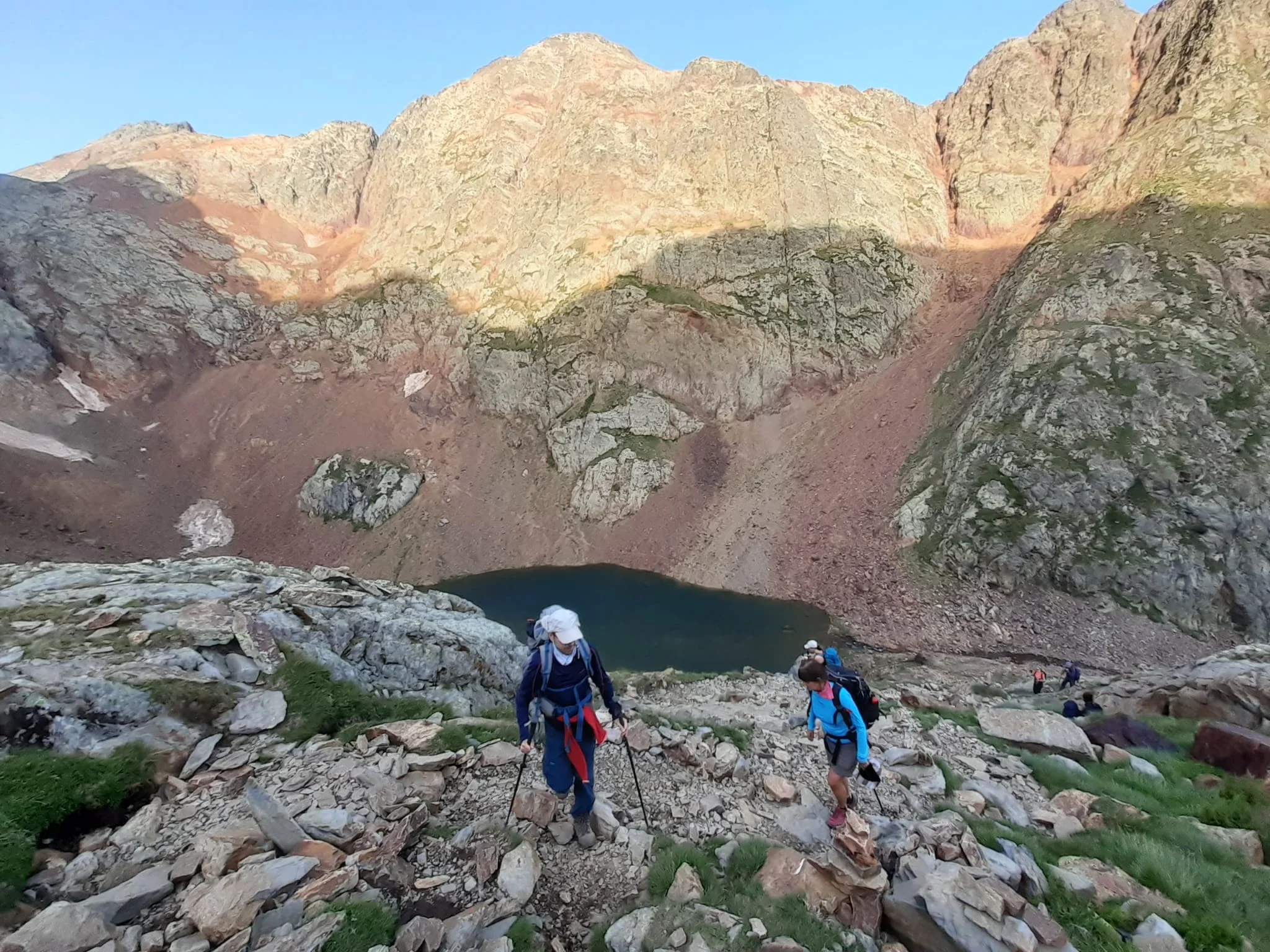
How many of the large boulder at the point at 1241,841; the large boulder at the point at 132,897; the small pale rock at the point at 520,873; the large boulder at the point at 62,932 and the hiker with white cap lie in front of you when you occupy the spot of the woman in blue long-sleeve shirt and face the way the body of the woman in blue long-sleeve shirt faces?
4

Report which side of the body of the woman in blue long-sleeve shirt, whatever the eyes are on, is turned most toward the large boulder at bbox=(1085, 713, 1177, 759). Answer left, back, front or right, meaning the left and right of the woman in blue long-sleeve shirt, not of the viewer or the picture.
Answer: back

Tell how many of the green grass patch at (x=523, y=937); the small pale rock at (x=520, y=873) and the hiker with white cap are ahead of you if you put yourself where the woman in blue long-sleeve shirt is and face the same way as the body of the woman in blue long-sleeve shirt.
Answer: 3

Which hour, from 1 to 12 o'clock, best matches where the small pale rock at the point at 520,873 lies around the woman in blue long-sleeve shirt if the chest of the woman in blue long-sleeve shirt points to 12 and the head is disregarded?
The small pale rock is roughly at 12 o'clock from the woman in blue long-sleeve shirt.

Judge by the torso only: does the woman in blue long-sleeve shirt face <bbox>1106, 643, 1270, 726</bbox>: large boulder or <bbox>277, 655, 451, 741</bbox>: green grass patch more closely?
the green grass patch

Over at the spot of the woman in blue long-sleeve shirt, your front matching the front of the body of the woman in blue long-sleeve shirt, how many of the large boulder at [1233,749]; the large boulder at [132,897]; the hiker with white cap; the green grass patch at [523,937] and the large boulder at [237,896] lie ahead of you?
4

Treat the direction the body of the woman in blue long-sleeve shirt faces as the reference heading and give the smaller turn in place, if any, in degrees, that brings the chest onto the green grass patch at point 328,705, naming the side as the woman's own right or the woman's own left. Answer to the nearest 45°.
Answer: approximately 45° to the woman's own right

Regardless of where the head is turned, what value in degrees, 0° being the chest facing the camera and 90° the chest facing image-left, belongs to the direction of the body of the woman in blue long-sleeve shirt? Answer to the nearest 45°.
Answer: approximately 45°

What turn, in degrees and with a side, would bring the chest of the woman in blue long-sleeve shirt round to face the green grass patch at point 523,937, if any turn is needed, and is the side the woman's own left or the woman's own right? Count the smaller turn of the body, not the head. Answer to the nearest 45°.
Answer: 0° — they already face it

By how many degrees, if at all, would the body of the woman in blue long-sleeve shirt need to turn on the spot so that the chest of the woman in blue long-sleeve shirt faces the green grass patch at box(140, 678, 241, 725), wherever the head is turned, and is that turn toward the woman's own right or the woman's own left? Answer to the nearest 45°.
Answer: approximately 45° to the woman's own right
